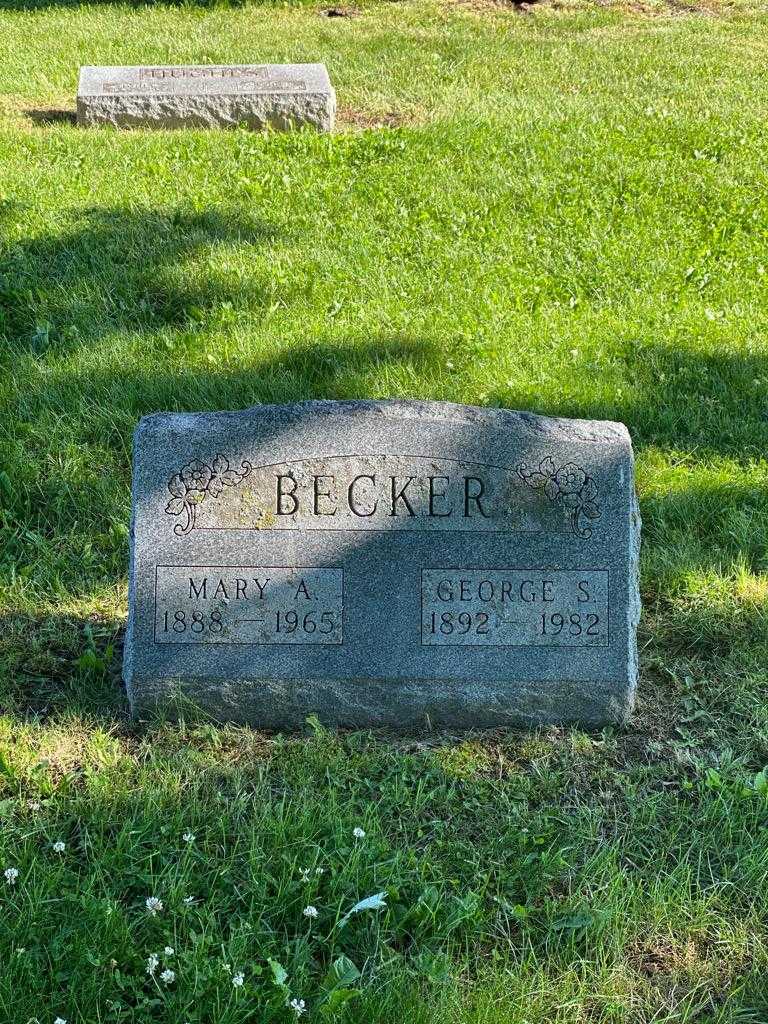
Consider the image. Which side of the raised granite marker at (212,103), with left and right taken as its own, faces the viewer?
front

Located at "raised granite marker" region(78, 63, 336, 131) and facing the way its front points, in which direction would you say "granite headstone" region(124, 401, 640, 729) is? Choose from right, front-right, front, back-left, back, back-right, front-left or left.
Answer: front

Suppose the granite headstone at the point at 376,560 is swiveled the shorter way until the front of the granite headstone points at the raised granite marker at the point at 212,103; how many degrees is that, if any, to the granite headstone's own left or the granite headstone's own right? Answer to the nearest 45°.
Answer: approximately 180°

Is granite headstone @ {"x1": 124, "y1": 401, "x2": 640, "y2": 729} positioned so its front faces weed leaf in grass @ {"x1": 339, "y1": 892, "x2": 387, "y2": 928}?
yes

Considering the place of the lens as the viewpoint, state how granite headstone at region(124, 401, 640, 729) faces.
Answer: facing the viewer

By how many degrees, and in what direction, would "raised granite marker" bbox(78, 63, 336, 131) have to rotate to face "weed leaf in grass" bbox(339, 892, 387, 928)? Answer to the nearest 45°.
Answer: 0° — it already faces it

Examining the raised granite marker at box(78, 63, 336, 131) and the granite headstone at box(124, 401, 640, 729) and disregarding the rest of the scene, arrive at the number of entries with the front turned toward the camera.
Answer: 2

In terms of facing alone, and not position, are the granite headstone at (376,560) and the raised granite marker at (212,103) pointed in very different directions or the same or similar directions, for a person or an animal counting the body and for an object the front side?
same or similar directions
